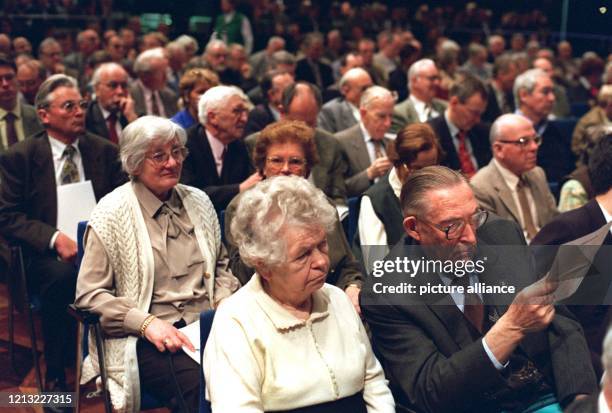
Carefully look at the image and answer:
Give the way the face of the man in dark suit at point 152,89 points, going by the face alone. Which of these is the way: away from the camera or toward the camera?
toward the camera

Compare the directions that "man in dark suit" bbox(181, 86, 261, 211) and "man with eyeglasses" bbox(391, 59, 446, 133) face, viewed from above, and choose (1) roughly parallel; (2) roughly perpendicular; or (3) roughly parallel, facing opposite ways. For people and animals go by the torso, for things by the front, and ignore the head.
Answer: roughly parallel

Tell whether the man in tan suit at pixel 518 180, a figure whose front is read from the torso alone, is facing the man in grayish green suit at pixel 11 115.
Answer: no

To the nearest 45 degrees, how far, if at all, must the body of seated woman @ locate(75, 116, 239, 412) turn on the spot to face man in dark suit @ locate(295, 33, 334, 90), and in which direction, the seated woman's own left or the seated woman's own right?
approximately 135° to the seated woman's own left

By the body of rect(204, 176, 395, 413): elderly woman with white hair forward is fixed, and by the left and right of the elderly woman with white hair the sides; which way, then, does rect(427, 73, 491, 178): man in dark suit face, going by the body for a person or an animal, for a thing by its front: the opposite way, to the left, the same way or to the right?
the same way

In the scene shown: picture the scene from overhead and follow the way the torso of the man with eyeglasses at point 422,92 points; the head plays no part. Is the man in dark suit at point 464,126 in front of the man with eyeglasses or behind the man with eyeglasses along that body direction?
in front

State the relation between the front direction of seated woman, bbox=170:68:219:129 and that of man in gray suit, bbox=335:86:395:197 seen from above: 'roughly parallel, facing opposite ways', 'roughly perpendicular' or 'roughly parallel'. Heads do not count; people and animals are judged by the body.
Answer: roughly parallel

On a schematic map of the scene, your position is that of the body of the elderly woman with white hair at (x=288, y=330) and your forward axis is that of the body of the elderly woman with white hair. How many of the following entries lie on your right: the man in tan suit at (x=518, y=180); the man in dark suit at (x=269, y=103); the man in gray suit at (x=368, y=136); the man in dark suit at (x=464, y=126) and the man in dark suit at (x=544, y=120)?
0

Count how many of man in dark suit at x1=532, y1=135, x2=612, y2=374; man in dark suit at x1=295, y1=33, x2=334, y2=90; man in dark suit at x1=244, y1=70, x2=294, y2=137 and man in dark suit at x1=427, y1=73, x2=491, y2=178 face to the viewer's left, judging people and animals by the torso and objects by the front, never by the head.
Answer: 0

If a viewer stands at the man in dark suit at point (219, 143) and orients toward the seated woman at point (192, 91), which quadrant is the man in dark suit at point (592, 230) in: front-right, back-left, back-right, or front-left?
back-right

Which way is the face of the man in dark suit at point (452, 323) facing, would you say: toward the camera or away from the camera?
toward the camera

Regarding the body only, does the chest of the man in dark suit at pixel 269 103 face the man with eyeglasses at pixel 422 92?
no

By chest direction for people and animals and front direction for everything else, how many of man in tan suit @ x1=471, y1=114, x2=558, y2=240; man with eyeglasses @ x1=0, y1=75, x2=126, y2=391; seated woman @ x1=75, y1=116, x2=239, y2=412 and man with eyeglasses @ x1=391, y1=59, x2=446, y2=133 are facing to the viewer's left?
0

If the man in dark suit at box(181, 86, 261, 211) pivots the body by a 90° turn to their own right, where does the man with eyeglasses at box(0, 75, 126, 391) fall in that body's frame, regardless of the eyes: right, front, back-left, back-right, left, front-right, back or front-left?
front

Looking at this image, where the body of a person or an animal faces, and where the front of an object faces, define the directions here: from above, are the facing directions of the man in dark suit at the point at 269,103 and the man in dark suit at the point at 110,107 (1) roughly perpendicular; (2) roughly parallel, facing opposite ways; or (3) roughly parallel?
roughly parallel

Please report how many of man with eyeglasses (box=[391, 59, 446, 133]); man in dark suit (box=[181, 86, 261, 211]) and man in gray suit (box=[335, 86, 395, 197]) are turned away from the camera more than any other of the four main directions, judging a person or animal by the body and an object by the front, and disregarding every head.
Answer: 0

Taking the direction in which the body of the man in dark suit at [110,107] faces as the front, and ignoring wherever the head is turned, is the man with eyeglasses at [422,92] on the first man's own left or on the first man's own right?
on the first man's own left

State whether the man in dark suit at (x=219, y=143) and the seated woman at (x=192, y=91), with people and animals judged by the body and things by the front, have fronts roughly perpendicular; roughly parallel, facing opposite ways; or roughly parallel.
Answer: roughly parallel

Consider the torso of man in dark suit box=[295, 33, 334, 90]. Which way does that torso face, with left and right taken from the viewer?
facing the viewer and to the right of the viewer
